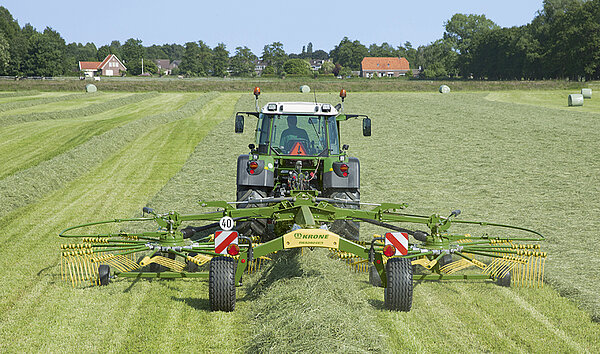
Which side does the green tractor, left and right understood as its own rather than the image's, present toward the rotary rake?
back

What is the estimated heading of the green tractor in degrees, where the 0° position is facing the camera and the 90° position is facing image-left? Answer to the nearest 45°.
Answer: approximately 180°

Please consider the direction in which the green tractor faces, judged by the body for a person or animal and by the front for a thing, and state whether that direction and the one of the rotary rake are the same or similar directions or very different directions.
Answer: same or similar directions

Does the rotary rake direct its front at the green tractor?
yes

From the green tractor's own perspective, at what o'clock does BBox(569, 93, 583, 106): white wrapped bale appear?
The white wrapped bale is roughly at 1 o'clock from the green tractor.

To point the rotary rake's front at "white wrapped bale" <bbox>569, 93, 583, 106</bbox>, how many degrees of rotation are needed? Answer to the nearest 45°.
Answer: approximately 45° to its right

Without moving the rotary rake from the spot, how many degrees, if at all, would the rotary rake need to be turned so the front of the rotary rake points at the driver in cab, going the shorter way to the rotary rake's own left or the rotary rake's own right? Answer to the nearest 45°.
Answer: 0° — it already faces them

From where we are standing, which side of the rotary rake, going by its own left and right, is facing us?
back

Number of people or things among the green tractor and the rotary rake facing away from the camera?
2

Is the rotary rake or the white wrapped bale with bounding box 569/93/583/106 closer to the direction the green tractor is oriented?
the white wrapped bale
